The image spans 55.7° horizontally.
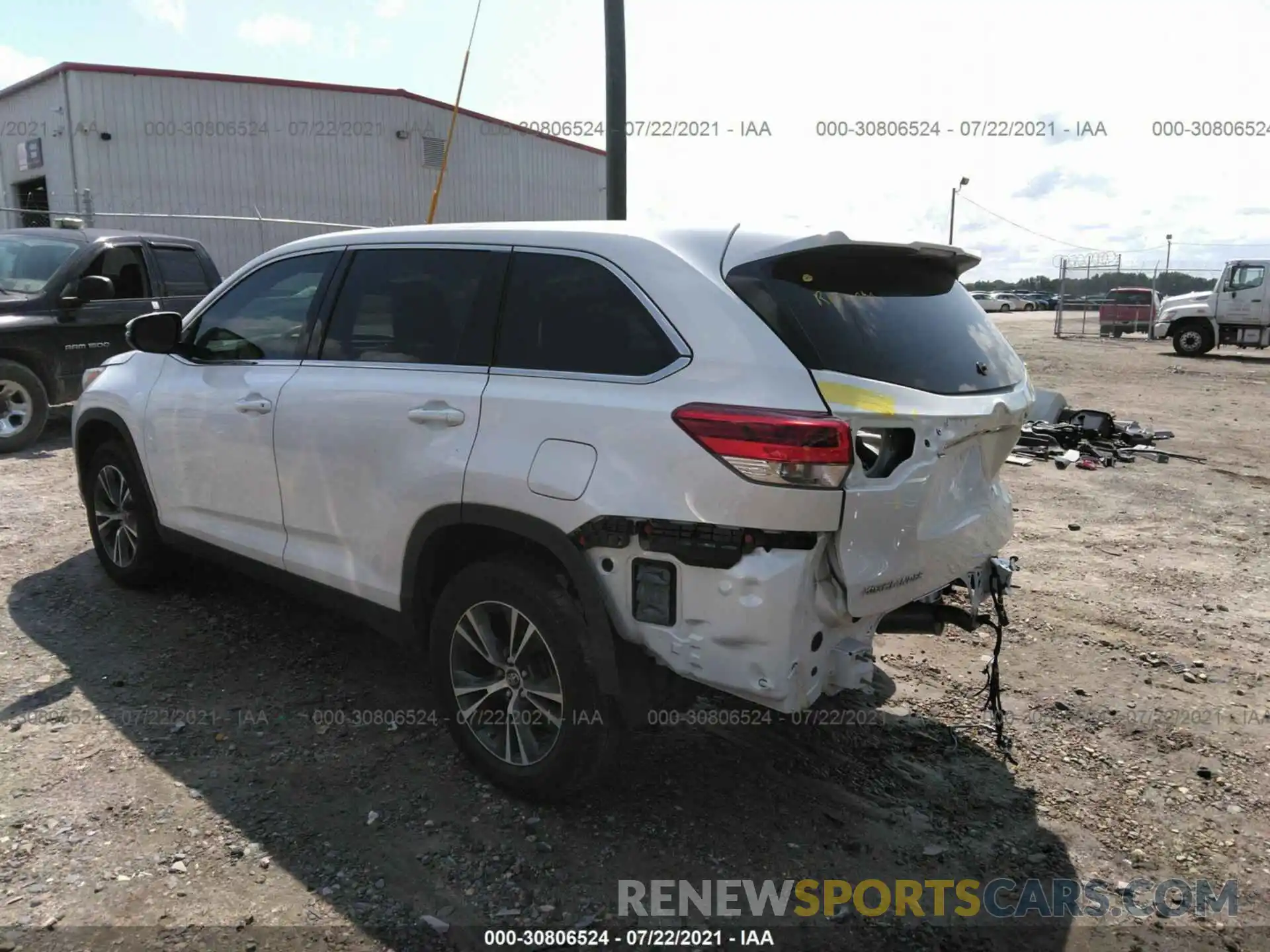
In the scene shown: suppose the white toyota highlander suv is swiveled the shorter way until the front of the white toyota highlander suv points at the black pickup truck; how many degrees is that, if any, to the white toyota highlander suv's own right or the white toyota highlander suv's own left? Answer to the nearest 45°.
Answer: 0° — it already faces it

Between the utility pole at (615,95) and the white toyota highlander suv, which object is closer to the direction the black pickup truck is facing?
the white toyota highlander suv

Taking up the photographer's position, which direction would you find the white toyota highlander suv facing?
facing away from the viewer and to the left of the viewer

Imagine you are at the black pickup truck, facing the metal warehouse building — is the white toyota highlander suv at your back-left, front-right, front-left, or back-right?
back-right

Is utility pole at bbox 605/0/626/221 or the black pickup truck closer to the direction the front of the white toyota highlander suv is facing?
the black pickup truck

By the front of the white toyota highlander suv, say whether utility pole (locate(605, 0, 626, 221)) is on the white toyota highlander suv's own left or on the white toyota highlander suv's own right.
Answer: on the white toyota highlander suv's own right

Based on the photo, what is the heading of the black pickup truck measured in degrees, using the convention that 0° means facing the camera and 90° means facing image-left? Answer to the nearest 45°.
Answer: approximately 45°
